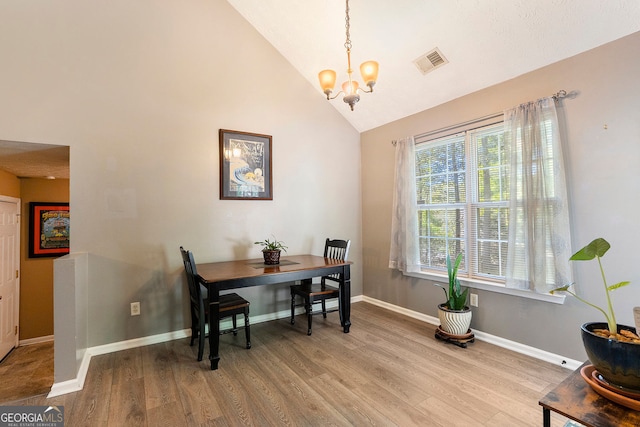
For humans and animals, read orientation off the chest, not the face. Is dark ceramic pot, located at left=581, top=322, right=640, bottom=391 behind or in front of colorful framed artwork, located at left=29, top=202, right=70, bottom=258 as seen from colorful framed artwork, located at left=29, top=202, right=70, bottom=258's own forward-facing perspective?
in front

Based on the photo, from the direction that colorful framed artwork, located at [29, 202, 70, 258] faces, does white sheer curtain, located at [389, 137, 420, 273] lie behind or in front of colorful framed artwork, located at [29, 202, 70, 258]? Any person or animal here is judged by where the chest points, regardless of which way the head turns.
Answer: in front

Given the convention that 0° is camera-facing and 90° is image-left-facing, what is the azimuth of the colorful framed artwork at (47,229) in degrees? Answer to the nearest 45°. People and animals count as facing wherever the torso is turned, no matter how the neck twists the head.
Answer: approximately 0°

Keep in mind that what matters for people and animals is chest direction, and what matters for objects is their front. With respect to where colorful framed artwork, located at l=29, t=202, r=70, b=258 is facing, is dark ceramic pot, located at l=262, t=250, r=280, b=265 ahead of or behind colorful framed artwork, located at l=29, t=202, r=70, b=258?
ahead
